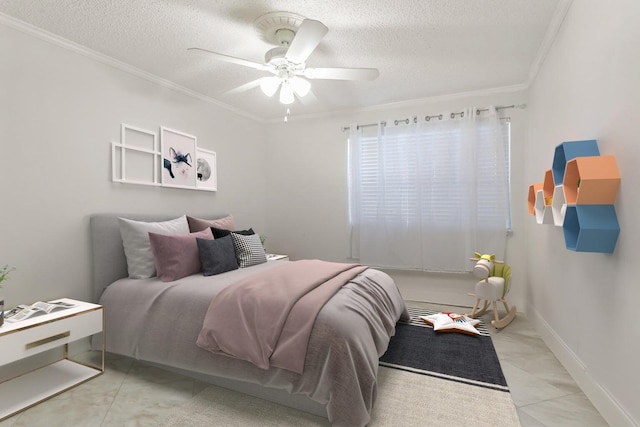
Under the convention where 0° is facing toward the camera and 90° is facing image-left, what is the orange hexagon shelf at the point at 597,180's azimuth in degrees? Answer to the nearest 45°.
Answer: approximately 90°

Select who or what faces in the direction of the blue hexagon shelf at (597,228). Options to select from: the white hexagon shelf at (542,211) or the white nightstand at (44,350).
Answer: the white nightstand

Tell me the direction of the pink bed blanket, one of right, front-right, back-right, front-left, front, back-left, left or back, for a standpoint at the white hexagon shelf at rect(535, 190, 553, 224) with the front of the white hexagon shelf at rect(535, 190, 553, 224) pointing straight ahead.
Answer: front-left

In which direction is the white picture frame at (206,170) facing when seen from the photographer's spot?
facing the viewer and to the right of the viewer

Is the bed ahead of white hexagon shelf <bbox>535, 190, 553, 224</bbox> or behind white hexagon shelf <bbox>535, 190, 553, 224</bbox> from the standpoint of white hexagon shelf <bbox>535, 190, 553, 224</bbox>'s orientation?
ahead

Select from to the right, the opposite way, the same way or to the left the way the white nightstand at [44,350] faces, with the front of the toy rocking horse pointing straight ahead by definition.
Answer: the opposite way

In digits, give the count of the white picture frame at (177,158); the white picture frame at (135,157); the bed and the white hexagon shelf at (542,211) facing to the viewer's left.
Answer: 1

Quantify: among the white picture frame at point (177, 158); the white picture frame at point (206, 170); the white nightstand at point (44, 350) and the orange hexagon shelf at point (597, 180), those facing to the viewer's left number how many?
1

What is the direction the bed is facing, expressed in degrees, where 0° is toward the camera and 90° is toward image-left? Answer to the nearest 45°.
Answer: approximately 315°

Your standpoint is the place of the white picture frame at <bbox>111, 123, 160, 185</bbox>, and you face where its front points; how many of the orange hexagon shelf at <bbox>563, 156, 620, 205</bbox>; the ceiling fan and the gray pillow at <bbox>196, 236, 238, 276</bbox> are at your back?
0

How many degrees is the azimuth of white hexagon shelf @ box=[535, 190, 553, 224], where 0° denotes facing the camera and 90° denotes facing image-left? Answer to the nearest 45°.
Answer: approximately 90°

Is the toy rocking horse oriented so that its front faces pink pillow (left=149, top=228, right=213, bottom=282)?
yes

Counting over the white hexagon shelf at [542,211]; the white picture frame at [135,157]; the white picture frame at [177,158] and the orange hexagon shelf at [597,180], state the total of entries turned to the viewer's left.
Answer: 2

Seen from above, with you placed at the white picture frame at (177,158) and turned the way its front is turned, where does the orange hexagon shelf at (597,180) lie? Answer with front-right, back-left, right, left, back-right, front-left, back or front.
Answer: front

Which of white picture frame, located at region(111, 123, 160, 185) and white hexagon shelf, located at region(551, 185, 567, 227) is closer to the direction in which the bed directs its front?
the white hexagon shelf
